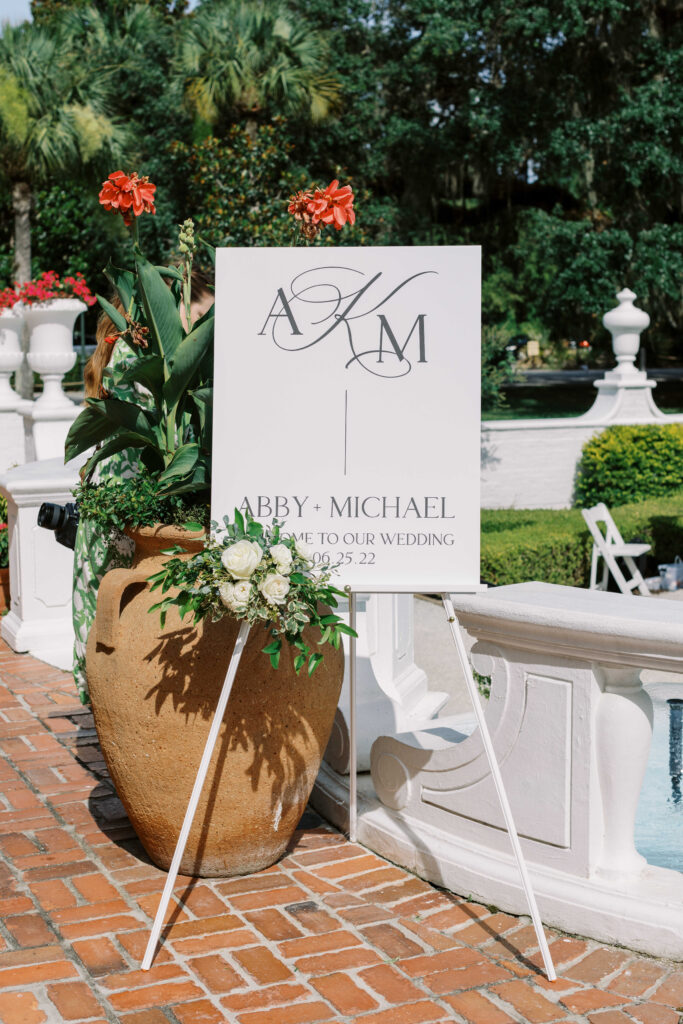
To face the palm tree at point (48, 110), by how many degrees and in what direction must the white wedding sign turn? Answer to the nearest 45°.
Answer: approximately 180°

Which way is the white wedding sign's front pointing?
toward the camera

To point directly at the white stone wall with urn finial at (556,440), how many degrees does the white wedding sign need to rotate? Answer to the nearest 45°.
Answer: approximately 180°

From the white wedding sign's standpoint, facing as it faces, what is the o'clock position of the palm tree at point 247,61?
The palm tree is roughly at 6 o'clock from the white wedding sign.

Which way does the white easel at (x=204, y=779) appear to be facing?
toward the camera
